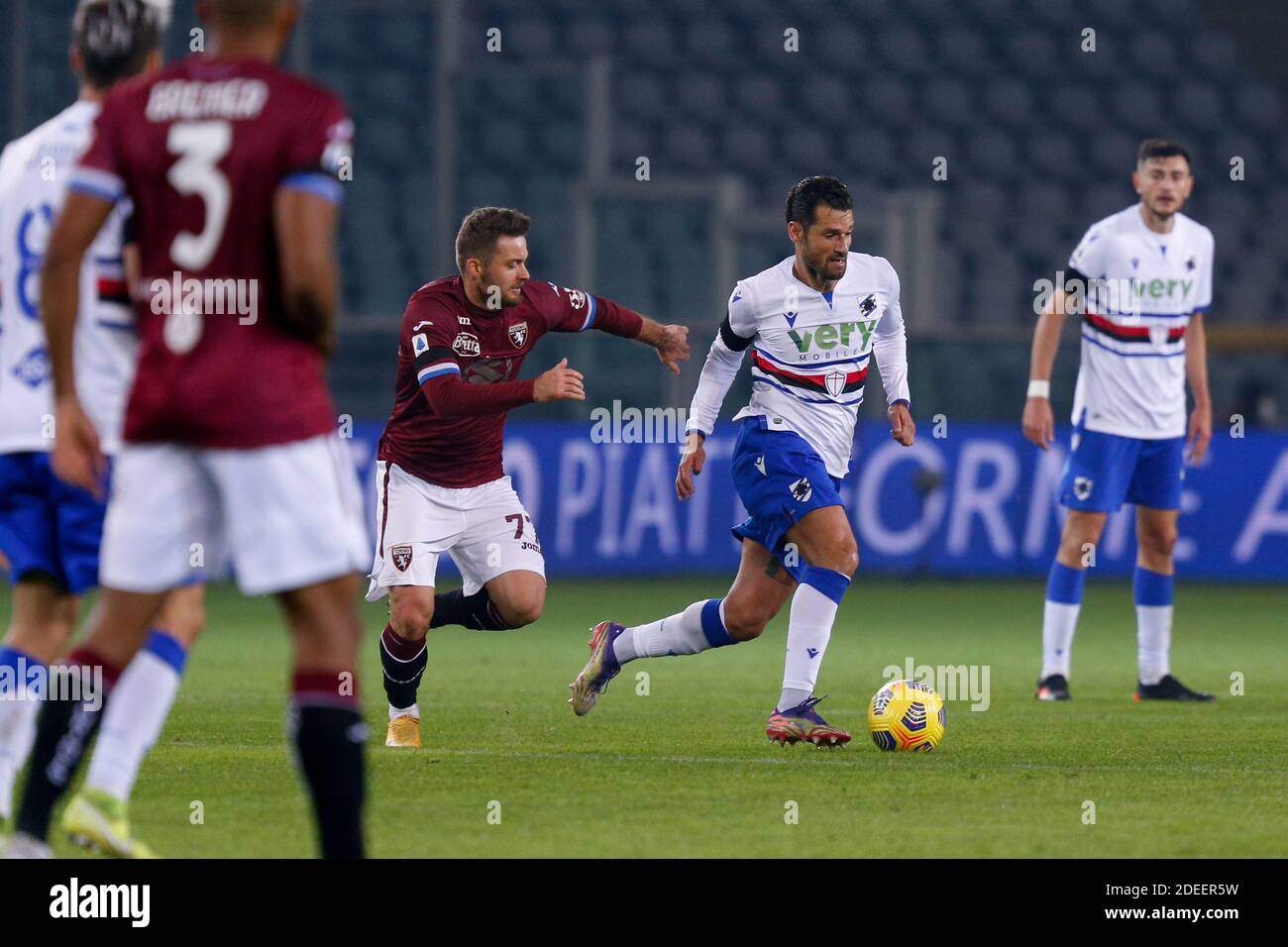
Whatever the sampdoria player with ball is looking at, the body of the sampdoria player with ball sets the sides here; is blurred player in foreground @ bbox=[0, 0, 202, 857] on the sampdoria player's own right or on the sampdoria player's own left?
on the sampdoria player's own right

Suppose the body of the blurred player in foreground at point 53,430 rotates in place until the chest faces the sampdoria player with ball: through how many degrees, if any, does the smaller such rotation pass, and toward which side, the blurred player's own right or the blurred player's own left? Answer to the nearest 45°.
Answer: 0° — they already face them

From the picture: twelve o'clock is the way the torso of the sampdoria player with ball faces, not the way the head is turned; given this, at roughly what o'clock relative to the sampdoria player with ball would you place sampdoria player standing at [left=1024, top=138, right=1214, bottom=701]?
The sampdoria player standing is roughly at 9 o'clock from the sampdoria player with ball.

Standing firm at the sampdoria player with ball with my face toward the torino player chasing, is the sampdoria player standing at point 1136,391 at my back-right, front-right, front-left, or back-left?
back-right

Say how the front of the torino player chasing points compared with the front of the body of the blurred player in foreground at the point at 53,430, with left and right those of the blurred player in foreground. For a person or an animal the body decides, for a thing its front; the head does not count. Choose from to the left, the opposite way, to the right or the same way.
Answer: to the right

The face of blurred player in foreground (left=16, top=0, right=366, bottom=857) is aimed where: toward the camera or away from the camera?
away from the camera

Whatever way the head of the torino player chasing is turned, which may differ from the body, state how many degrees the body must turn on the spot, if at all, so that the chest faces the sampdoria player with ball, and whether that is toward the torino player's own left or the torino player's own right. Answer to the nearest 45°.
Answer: approximately 45° to the torino player's own left

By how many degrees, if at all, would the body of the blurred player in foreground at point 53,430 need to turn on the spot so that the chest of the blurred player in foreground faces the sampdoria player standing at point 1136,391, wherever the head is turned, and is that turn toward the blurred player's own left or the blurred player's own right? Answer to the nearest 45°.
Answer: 0° — they already face them

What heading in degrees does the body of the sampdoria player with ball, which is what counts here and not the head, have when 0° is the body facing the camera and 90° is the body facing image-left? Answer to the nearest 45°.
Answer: approximately 315°

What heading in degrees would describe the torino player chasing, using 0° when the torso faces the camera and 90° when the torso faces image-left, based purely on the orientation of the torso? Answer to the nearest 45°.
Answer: approximately 315°

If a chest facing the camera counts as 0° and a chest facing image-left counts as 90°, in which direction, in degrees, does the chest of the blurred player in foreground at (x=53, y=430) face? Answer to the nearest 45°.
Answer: approximately 225°
